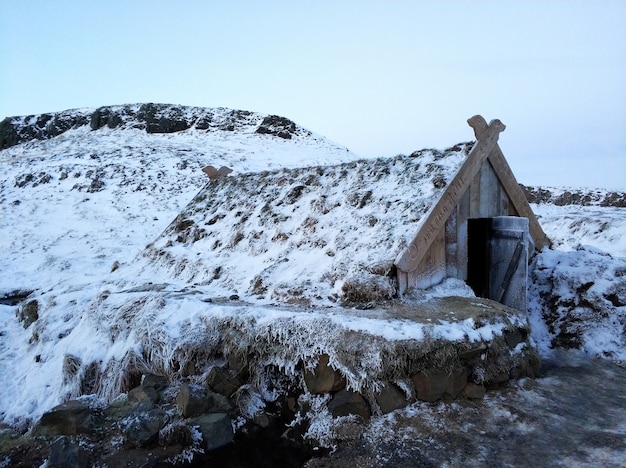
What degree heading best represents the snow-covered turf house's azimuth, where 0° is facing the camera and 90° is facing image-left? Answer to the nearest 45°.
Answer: approximately 315°

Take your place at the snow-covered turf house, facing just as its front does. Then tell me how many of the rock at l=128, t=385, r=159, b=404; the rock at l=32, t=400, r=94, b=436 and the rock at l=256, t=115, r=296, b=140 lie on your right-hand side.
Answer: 2

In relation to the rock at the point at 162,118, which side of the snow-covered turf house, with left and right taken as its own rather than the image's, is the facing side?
back

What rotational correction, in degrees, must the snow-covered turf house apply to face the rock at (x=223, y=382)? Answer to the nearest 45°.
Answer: approximately 90° to its right

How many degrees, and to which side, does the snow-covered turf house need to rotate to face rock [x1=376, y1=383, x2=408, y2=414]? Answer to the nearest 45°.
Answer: approximately 45° to its right

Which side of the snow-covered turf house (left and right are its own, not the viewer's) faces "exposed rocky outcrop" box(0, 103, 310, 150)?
back

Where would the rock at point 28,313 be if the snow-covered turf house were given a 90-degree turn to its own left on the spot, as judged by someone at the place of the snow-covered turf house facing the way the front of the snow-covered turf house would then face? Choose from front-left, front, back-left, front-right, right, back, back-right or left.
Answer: back-left

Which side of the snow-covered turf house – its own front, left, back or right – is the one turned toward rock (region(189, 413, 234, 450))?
right

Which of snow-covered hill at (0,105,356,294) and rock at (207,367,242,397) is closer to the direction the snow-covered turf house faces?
the rock

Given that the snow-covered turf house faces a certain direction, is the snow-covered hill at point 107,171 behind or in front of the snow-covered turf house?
behind

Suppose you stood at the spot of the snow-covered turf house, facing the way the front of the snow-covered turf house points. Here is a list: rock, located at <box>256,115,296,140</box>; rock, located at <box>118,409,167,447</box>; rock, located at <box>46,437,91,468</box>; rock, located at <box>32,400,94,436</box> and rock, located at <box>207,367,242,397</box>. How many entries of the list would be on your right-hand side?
4

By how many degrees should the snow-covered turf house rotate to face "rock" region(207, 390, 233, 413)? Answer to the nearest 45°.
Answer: approximately 90° to its right

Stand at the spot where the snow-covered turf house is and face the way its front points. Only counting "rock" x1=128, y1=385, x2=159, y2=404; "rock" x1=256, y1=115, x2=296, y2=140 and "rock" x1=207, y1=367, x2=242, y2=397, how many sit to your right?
2

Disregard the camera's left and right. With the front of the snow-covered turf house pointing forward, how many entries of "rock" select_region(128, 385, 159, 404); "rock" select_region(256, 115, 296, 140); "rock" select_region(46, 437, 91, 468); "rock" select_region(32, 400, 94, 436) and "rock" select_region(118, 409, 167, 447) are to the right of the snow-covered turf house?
4
